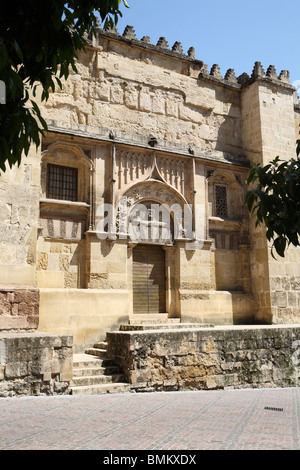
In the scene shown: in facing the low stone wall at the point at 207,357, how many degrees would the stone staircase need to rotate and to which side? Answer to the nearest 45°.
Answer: approximately 90° to its left

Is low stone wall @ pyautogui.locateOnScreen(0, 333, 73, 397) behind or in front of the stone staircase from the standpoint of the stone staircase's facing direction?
in front

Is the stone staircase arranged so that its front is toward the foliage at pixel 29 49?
yes

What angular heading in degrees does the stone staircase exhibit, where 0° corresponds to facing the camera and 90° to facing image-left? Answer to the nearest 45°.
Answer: approximately 0°

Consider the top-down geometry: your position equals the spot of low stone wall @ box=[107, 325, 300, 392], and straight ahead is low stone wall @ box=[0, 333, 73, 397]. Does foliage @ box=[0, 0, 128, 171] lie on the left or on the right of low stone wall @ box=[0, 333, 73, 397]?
left

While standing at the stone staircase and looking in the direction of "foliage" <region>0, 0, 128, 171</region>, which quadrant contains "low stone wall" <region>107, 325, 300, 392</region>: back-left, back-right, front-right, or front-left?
back-left

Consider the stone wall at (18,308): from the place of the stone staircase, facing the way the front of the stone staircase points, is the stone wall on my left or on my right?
on my right
